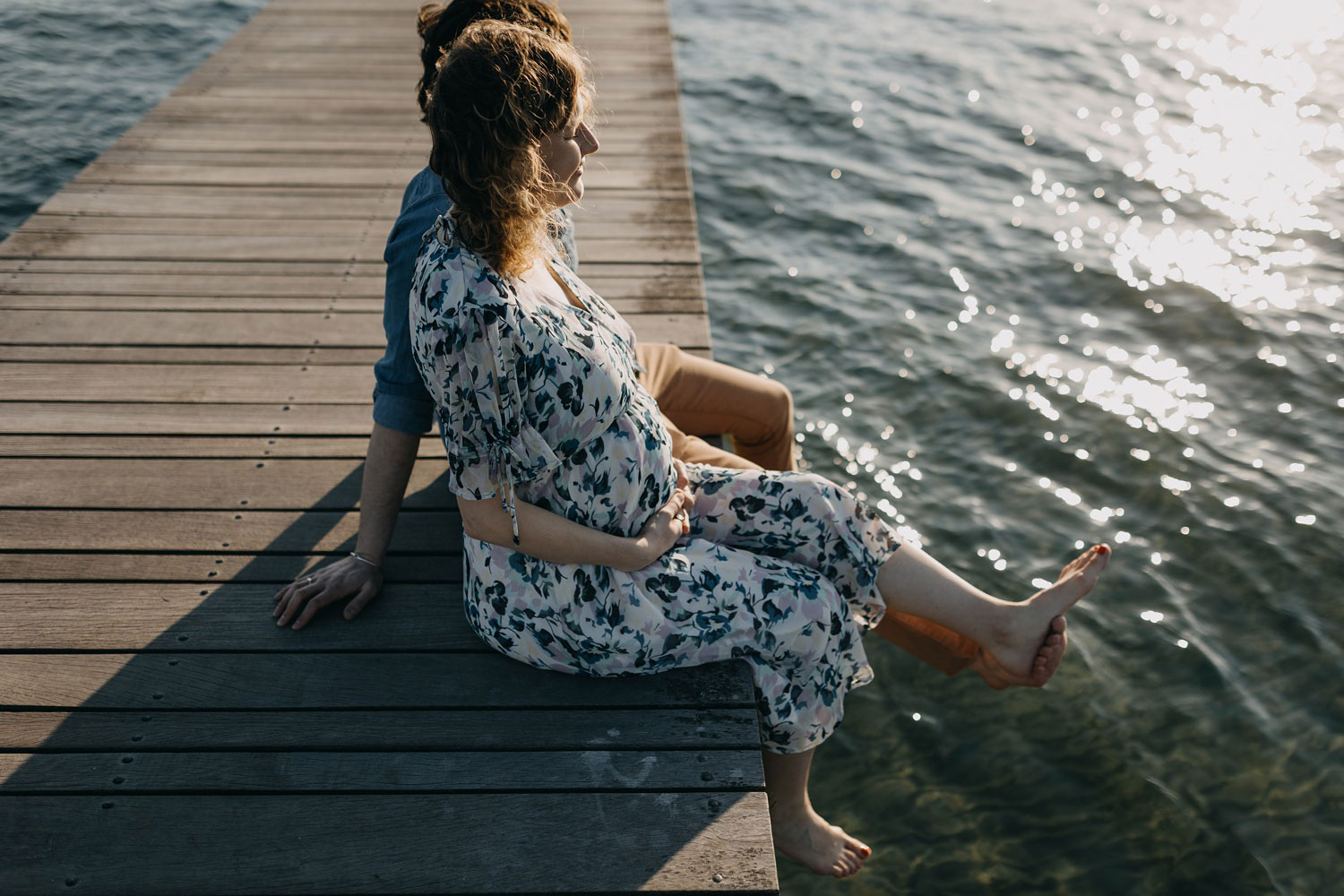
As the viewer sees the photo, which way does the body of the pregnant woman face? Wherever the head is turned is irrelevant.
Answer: to the viewer's right

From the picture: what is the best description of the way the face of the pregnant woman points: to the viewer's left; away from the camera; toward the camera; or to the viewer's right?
to the viewer's right
